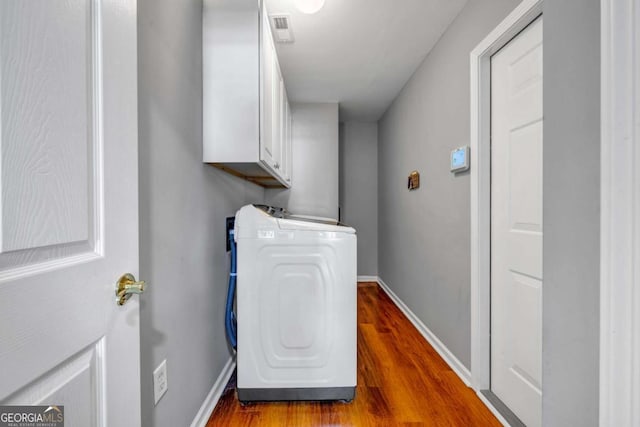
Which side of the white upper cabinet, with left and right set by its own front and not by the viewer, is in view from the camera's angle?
right

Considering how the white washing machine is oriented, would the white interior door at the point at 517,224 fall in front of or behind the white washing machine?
in front

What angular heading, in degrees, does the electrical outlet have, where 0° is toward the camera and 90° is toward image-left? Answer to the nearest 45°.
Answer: approximately 315°
